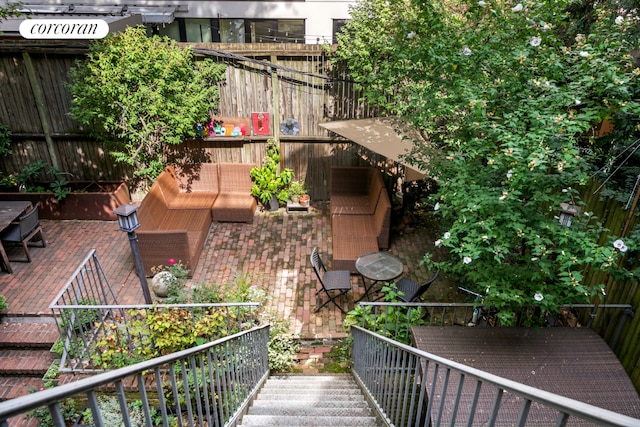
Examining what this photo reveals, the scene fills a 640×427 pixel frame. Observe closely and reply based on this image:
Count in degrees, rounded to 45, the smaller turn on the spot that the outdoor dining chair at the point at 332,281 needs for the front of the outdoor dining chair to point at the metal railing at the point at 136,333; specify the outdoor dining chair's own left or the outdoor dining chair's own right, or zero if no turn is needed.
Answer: approximately 135° to the outdoor dining chair's own right

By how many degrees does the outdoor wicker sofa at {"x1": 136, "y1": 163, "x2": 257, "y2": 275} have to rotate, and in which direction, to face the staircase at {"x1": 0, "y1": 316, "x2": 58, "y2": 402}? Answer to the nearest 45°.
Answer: approximately 90° to its right

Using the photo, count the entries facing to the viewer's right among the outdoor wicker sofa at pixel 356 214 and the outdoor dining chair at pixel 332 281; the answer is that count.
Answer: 1

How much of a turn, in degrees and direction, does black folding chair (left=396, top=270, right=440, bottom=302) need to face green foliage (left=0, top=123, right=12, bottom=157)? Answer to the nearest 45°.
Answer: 0° — it already faces it

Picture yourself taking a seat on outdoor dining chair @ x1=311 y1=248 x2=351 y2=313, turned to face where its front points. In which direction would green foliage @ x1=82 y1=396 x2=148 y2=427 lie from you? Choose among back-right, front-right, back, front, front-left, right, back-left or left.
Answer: back-right

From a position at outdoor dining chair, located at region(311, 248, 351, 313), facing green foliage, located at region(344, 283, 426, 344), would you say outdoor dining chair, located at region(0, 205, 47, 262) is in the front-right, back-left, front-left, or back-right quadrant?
back-right

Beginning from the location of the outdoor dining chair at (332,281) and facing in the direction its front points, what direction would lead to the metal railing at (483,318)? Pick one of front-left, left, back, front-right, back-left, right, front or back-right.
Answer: front-right

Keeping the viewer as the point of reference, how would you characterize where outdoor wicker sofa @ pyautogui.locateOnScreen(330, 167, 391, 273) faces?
facing the viewer and to the left of the viewer

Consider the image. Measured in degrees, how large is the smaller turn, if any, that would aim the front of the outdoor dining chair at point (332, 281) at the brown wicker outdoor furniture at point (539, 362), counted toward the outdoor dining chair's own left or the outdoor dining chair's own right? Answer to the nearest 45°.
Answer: approximately 45° to the outdoor dining chair's own right

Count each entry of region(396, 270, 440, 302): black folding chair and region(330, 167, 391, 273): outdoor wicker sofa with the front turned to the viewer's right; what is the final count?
0

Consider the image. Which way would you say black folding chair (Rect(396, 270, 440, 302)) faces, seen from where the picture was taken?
facing to the left of the viewer

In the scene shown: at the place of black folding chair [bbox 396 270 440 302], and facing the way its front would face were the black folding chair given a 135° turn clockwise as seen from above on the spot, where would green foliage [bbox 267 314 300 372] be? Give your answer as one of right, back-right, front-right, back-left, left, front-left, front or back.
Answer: back

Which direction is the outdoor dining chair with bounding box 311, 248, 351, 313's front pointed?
to the viewer's right

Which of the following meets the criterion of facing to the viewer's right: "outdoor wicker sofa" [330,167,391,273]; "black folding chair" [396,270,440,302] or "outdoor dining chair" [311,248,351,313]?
the outdoor dining chair

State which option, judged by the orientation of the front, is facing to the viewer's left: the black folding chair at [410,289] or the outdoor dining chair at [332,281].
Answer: the black folding chair
